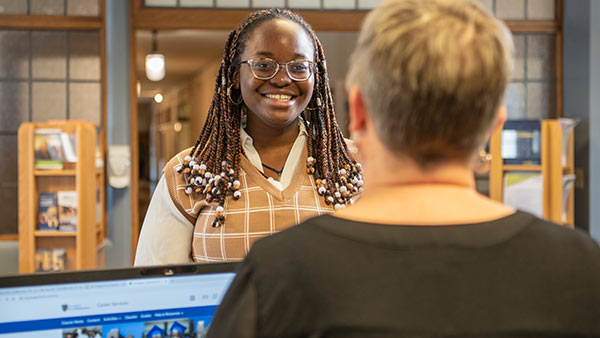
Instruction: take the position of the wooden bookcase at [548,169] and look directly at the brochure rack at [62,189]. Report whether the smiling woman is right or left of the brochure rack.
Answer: left

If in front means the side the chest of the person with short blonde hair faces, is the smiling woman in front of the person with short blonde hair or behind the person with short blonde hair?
in front

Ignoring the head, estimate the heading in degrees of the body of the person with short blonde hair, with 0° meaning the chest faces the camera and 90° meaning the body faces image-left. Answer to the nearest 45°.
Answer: approximately 180°

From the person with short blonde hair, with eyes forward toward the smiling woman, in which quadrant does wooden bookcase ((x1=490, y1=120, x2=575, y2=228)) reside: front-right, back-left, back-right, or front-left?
front-right

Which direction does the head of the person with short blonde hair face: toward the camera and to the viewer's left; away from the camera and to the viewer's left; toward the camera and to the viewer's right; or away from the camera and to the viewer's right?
away from the camera and to the viewer's left

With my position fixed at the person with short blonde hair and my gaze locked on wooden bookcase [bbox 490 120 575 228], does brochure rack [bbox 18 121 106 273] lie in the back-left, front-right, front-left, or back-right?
front-left

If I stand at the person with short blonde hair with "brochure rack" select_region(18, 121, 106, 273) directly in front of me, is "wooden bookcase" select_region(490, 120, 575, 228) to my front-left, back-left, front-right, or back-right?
front-right

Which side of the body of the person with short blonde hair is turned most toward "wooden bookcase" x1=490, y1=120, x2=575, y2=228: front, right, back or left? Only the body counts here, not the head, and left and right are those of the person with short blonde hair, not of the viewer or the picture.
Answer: front

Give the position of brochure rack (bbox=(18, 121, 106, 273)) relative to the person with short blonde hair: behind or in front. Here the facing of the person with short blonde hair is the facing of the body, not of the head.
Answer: in front
